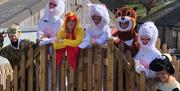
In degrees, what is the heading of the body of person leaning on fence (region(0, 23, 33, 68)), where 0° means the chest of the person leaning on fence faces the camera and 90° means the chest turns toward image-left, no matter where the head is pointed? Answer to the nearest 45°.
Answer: approximately 0°

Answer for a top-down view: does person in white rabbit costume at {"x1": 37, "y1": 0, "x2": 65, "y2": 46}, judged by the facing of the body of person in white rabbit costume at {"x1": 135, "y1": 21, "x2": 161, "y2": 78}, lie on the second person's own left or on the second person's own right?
on the second person's own right
